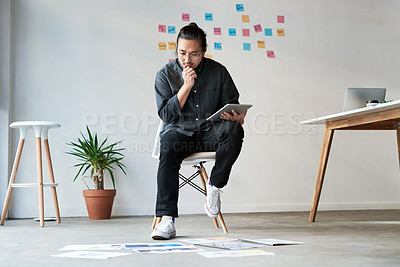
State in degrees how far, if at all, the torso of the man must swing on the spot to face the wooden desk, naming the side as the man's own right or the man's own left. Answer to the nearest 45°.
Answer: approximately 135° to the man's own left

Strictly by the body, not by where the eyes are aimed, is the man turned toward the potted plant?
no

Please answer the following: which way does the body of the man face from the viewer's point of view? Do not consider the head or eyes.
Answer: toward the camera

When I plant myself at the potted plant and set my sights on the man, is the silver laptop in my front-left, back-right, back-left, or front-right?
front-left

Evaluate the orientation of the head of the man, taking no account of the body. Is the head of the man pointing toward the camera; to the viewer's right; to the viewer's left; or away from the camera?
toward the camera

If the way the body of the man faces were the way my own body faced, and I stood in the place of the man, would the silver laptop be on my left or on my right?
on my left
